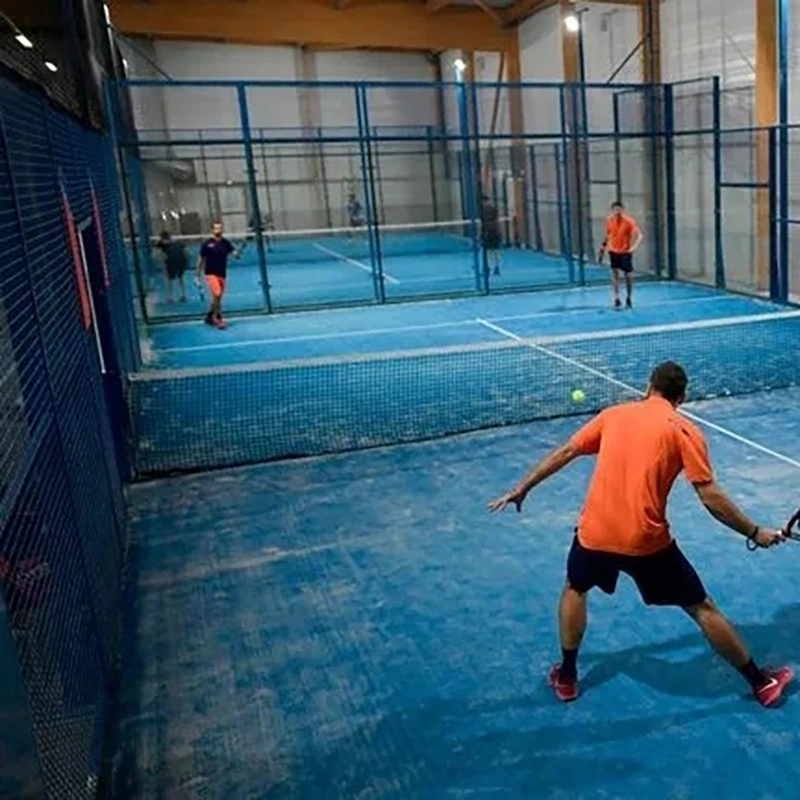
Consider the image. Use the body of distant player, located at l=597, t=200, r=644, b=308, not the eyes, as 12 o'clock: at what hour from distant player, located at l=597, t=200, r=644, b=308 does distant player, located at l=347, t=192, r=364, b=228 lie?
distant player, located at l=347, t=192, r=364, b=228 is roughly at 5 o'clock from distant player, located at l=597, t=200, r=644, b=308.

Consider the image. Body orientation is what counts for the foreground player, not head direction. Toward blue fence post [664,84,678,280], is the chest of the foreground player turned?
yes

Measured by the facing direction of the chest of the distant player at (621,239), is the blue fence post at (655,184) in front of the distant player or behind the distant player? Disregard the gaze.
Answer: behind

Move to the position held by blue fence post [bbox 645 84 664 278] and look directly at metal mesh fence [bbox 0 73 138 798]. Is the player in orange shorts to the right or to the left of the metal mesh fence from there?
right

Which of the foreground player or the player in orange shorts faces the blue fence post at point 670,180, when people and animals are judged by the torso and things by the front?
the foreground player

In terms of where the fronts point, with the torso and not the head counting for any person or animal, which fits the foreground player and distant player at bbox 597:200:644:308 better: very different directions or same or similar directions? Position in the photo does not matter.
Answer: very different directions

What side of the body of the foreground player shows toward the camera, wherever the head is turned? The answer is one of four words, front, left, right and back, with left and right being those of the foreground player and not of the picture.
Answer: back

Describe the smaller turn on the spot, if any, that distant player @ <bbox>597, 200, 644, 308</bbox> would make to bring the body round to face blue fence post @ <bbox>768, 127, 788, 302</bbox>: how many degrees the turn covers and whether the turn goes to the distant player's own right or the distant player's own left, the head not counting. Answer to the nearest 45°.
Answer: approximately 90° to the distant player's own left

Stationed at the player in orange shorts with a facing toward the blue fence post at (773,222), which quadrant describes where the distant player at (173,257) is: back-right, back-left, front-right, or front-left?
back-left

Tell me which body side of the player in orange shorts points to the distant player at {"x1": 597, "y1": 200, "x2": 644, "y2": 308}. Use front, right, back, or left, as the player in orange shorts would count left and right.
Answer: left
